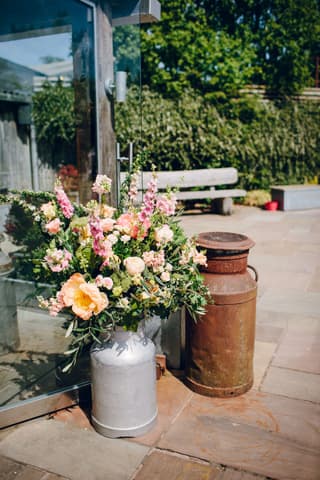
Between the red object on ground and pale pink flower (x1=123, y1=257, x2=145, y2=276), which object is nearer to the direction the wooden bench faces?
the pale pink flower

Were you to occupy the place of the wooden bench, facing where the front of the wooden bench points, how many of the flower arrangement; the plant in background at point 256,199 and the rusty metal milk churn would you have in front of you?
2

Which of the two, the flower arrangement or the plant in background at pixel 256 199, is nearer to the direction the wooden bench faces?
the flower arrangement

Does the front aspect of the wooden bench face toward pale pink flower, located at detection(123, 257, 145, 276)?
yes

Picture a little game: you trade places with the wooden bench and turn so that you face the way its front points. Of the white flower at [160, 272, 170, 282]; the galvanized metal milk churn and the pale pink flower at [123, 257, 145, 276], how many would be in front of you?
3

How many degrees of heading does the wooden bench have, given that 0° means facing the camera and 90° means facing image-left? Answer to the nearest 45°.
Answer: approximately 0°

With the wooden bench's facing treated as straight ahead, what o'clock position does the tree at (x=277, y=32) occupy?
The tree is roughly at 7 o'clock from the wooden bench.

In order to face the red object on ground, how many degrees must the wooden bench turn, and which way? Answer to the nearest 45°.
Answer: approximately 90° to its left

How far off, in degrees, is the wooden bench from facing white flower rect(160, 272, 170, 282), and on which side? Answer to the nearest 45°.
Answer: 0° — it already faces it
